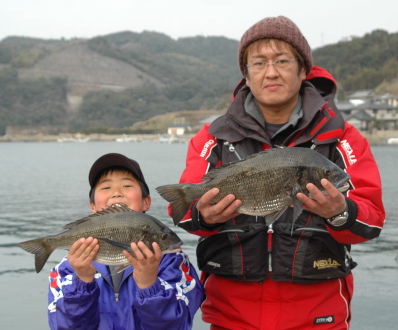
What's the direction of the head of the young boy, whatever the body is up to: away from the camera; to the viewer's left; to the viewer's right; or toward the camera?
toward the camera

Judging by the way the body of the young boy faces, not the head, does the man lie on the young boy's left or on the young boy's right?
on the young boy's left

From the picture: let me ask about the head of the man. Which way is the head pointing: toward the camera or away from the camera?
toward the camera

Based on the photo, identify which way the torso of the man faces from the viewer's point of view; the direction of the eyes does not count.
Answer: toward the camera

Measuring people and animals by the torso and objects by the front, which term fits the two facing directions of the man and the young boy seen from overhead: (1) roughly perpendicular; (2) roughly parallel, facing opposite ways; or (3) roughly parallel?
roughly parallel

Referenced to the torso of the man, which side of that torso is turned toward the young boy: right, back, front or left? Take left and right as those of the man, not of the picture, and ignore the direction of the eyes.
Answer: right

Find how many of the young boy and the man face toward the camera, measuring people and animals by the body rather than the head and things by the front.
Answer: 2
